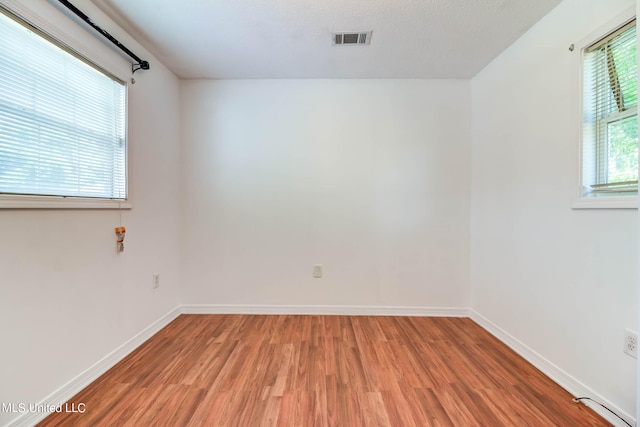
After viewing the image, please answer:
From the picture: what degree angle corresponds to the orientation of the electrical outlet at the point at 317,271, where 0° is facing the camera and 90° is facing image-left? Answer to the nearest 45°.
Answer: approximately 0°
